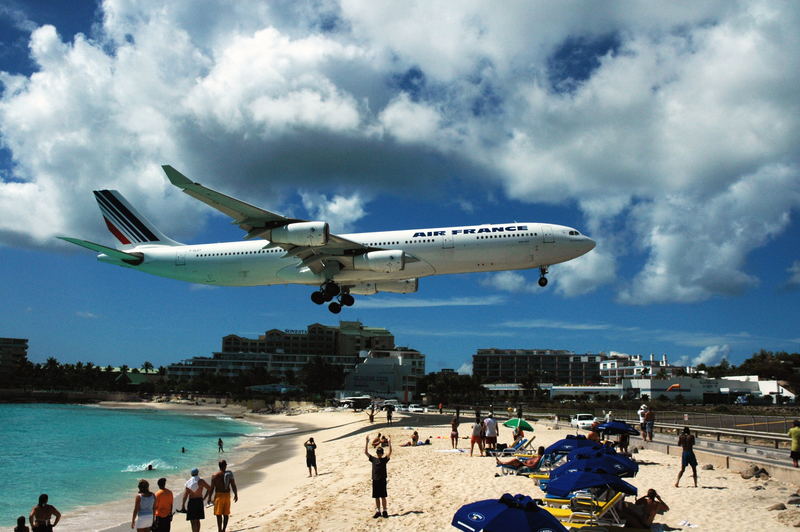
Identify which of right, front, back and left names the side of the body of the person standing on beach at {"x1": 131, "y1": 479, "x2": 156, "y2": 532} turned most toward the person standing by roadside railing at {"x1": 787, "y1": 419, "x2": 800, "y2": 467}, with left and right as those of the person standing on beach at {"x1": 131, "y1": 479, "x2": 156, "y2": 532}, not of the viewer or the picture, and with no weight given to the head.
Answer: right

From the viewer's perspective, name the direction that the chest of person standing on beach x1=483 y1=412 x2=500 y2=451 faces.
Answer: away from the camera

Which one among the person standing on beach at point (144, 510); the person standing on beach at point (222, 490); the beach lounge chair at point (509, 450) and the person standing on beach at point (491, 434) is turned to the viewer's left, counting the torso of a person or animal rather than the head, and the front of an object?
the beach lounge chair

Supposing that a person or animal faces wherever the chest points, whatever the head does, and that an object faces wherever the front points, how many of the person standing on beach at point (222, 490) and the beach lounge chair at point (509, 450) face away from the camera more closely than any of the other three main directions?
1

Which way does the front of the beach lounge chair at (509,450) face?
to the viewer's left

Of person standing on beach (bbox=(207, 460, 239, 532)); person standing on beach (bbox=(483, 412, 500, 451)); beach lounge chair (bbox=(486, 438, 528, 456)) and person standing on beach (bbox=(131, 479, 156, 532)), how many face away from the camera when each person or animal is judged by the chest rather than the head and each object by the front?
3

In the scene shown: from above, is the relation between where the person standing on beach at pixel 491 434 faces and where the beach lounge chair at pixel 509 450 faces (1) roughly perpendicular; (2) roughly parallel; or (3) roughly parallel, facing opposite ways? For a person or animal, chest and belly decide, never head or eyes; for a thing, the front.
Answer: roughly perpendicular

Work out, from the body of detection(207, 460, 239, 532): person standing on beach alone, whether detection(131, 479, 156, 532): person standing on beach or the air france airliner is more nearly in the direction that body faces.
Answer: the air france airliner

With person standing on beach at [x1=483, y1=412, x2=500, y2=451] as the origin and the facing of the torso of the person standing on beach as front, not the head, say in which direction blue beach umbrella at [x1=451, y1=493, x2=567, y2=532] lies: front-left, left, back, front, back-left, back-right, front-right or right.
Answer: back

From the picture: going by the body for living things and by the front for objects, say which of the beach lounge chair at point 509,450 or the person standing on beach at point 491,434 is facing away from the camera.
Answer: the person standing on beach

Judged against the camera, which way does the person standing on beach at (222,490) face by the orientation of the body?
away from the camera

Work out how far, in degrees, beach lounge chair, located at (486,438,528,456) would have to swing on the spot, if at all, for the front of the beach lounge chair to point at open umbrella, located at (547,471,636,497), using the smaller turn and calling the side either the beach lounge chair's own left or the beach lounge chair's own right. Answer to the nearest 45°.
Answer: approximately 90° to the beach lounge chair's own left

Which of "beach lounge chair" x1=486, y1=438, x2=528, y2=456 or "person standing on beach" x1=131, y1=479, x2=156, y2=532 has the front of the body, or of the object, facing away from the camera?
the person standing on beach

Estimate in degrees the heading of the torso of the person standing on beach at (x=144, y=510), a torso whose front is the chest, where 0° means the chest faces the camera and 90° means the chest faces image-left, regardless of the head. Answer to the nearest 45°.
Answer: approximately 180°
